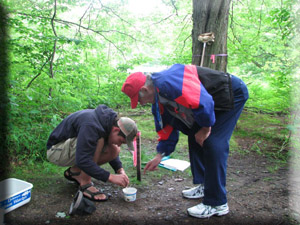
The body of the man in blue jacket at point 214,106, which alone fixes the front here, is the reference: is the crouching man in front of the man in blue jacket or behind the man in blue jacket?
in front

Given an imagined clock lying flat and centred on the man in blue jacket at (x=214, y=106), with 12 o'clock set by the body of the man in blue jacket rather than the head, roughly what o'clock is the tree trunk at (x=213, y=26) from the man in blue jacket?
The tree trunk is roughly at 3 o'clock from the man in blue jacket.

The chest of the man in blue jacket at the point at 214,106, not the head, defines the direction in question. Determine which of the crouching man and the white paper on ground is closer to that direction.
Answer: the crouching man

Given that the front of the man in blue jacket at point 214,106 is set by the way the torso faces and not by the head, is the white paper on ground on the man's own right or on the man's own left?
on the man's own right

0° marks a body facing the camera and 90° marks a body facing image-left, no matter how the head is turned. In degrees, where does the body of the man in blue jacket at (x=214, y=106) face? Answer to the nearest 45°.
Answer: approximately 90°

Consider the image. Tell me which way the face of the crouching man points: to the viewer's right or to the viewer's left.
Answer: to the viewer's right

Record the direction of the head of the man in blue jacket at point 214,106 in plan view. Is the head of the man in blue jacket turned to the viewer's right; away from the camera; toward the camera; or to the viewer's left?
to the viewer's left
